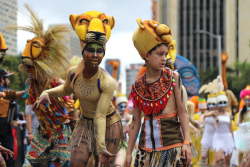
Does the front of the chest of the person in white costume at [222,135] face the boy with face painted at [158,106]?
yes

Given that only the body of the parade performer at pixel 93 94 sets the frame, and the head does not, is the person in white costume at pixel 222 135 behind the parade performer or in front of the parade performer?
behind

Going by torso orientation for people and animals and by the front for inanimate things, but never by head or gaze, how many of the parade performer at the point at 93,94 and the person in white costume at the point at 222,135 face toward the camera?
2

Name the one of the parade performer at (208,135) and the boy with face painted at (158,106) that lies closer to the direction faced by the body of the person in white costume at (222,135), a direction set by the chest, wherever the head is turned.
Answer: the boy with face painted

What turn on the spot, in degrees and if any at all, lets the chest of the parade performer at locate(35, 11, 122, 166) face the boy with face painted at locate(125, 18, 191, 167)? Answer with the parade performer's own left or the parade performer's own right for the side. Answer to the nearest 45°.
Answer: approximately 45° to the parade performer's own left

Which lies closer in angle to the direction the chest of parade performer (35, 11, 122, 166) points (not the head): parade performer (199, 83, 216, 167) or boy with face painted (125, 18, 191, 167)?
the boy with face painted

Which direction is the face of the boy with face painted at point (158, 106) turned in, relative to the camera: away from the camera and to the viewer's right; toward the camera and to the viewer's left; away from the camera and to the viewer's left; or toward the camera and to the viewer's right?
toward the camera and to the viewer's right

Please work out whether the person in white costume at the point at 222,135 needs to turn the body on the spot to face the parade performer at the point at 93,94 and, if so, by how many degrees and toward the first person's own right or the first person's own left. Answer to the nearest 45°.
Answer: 0° — they already face them

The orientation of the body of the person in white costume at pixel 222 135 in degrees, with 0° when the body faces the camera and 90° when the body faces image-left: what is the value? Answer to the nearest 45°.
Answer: approximately 0°
